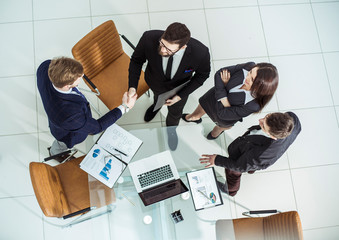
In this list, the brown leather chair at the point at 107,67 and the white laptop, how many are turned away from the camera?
1

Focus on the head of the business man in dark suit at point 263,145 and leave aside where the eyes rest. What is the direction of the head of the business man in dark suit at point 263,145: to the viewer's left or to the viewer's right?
to the viewer's left

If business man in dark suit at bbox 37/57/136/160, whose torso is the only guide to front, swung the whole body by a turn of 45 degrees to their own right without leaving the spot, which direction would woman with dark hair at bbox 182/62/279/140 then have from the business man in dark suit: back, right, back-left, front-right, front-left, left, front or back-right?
front

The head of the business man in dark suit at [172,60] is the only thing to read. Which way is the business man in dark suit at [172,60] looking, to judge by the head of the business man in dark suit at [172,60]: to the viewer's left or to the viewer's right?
to the viewer's left

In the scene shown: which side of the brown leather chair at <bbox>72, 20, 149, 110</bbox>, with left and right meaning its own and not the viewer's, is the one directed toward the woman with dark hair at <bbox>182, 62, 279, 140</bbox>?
front

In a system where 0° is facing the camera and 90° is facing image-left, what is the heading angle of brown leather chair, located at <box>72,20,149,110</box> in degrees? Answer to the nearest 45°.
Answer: approximately 315°

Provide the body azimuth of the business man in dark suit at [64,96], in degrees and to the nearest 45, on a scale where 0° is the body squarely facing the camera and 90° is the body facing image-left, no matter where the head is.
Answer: approximately 225°

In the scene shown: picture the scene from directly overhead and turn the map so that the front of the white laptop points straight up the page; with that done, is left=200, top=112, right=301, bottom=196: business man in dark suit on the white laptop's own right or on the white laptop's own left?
on the white laptop's own right

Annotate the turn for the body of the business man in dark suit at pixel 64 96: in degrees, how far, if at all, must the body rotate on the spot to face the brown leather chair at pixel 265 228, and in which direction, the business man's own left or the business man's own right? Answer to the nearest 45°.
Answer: approximately 45° to the business man's own right

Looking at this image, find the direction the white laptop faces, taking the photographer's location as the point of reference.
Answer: facing away from the viewer

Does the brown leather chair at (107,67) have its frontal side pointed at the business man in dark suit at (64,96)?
no

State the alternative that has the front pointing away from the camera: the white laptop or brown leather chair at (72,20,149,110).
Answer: the white laptop
